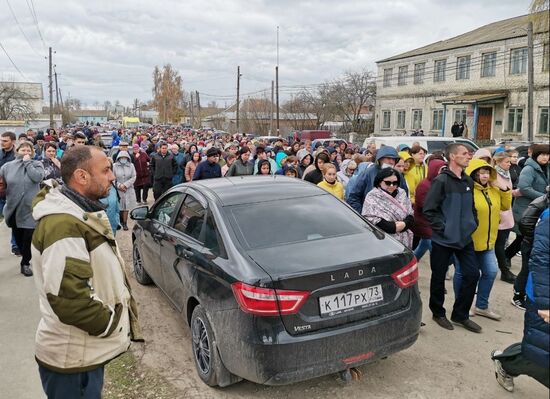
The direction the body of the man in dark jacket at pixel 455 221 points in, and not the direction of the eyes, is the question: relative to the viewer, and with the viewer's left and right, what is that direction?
facing the viewer and to the right of the viewer

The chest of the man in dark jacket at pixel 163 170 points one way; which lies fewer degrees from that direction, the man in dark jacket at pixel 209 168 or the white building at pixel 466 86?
the man in dark jacket

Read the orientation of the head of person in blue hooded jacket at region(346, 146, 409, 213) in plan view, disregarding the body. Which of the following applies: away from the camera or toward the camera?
toward the camera

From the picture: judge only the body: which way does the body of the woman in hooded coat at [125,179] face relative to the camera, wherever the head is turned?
toward the camera

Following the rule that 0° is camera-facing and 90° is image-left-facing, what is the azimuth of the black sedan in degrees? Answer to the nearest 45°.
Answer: approximately 135°

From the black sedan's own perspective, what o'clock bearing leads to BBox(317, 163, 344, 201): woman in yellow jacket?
The woman in yellow jacket is roughly at 2 o'clock from the black sedan.

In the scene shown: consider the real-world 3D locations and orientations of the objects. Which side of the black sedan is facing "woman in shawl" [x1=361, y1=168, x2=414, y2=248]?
right
